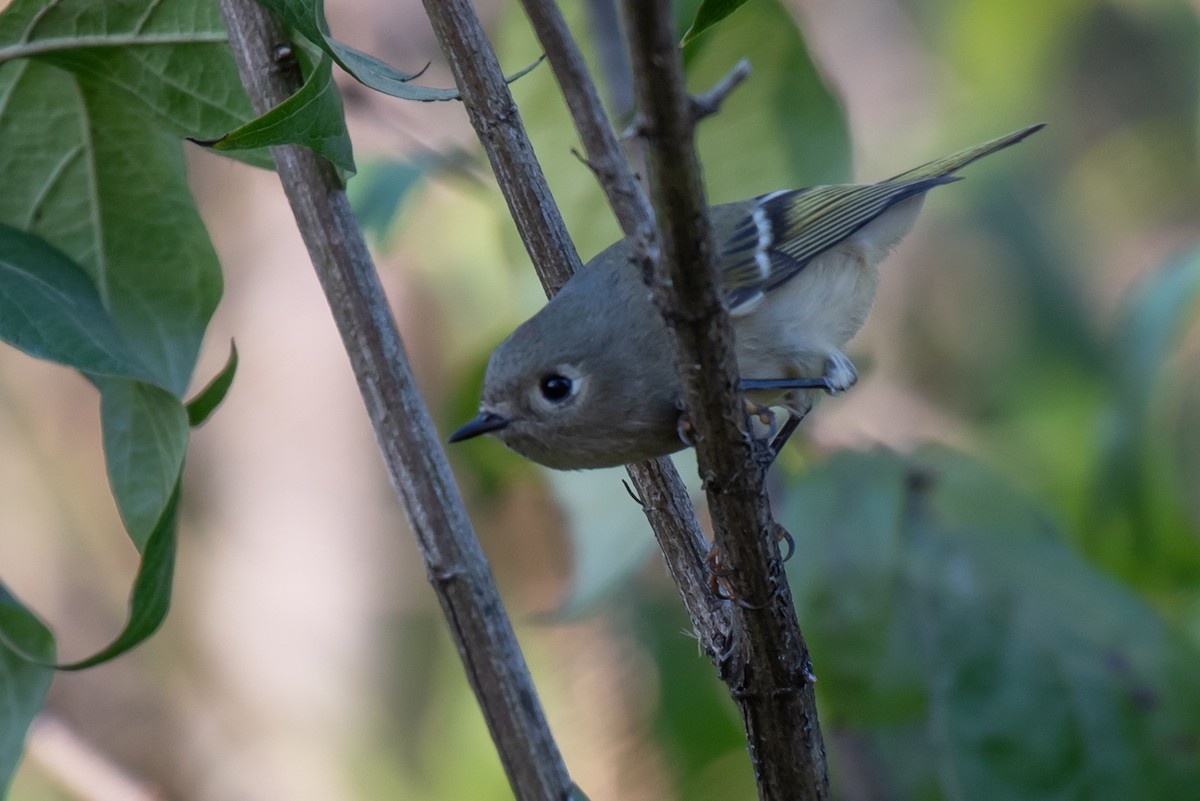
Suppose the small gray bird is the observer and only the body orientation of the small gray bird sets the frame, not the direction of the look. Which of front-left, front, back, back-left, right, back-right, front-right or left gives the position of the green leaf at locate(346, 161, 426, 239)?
front-right

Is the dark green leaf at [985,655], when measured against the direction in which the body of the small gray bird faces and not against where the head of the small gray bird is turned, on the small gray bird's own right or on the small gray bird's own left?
on the small gray bird's own right

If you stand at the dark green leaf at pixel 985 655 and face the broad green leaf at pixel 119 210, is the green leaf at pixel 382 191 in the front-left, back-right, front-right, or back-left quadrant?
front-right

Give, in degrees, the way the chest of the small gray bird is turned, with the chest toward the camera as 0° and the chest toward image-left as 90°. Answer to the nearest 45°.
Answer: approximately 90°
